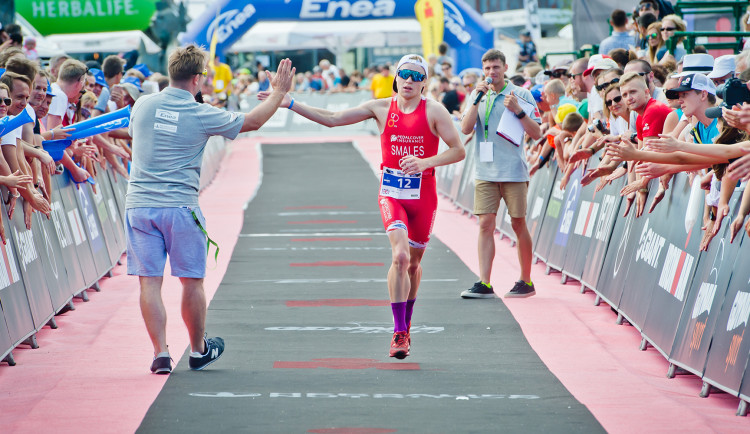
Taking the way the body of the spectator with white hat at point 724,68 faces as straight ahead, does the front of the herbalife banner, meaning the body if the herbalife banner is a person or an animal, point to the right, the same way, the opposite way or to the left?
to the left

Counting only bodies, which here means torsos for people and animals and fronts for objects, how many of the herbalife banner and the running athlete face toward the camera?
2

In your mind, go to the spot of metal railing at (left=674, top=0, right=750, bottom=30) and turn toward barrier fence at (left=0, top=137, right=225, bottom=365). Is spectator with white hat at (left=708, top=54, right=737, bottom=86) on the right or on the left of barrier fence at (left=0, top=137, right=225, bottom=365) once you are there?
left

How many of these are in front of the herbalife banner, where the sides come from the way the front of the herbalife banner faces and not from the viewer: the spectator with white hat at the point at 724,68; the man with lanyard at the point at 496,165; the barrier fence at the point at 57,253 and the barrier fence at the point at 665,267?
4

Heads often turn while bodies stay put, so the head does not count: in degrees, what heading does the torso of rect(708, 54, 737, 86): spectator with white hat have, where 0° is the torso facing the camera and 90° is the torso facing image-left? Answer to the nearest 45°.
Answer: approximately 45°

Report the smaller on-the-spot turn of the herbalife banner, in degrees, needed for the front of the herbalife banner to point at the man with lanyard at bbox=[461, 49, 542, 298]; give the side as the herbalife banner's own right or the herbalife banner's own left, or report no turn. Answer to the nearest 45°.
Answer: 0° — it already faces them

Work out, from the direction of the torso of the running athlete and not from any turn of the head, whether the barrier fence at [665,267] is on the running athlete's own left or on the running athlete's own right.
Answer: on the running athlete's own left

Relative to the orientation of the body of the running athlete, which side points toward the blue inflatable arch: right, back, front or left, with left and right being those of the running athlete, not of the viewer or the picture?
back

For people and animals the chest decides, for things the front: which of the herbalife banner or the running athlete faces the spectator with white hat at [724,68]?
the herbalife banner

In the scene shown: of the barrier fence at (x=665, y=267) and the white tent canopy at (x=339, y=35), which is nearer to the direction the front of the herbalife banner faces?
the barrier fence
